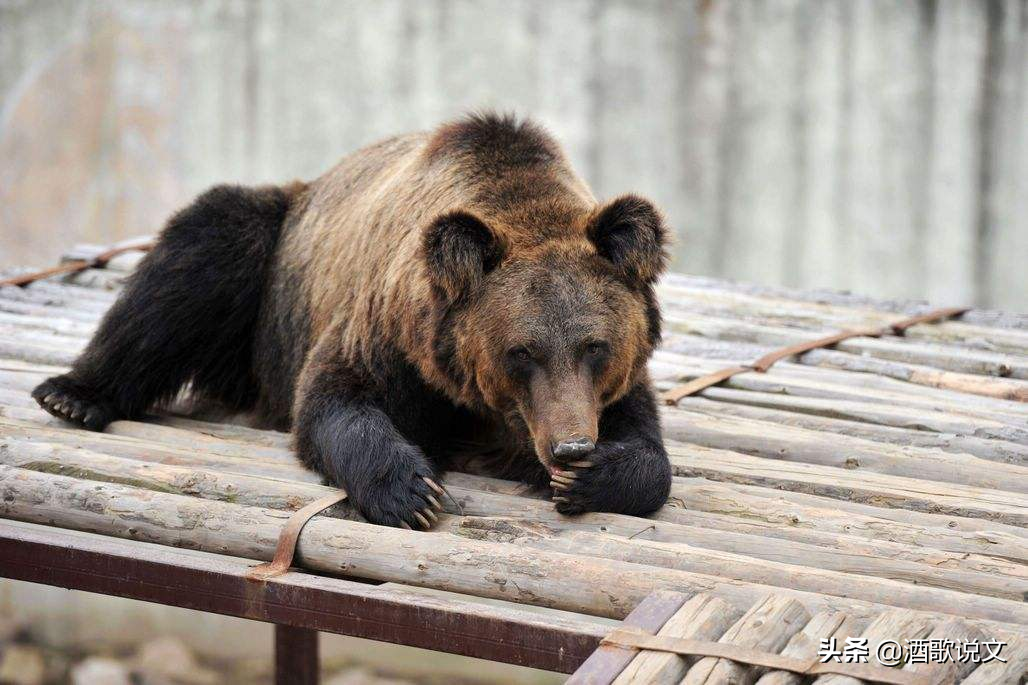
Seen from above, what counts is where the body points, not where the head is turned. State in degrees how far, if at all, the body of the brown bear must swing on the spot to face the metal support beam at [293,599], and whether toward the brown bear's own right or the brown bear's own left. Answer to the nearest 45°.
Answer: approximately 45° to the brown bear's own right

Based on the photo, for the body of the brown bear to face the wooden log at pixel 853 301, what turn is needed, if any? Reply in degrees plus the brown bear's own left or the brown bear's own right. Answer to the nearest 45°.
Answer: approximately 90° to the brown bear's own left

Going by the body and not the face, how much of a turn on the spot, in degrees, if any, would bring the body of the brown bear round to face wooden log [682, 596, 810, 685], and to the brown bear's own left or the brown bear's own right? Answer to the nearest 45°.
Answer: approximately 45° to the brown bear's own right

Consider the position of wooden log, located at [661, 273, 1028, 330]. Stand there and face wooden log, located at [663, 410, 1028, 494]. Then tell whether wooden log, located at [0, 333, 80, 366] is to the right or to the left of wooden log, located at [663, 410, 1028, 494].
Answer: right

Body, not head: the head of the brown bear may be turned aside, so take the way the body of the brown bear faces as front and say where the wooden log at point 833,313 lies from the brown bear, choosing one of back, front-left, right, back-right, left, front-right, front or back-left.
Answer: left

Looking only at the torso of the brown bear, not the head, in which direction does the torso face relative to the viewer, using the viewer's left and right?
facing the viewer and to the right of the viewer

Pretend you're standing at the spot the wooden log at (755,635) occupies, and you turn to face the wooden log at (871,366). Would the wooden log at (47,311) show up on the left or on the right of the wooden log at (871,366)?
left
